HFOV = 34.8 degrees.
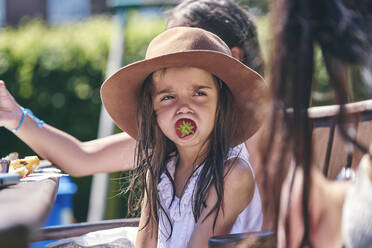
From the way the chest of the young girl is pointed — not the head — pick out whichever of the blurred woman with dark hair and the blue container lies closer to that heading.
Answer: the blurred woman with dark hair

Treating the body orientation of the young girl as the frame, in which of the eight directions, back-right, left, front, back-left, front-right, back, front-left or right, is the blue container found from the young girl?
right

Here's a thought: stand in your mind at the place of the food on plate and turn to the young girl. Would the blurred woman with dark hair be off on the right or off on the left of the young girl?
right

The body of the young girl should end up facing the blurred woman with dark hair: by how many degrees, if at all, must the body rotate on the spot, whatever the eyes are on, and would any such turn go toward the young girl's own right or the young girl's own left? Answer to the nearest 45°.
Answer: approximately 45° to the young girl's own left

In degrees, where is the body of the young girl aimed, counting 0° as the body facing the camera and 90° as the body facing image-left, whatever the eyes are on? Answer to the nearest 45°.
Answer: approximately 45°

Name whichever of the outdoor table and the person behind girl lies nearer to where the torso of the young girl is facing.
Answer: the outdoor table
